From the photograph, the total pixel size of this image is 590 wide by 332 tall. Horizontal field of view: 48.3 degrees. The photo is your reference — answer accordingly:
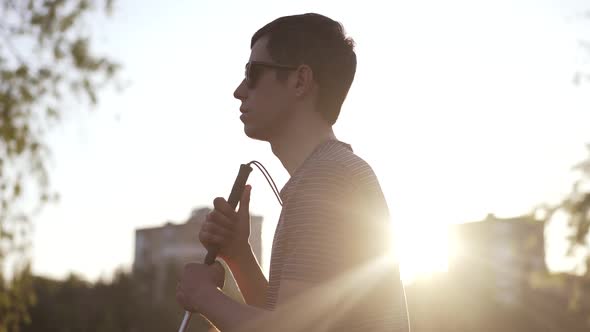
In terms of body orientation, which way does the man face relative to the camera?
to the viewer's left

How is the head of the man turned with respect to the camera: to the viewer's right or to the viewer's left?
to the viewer's left
